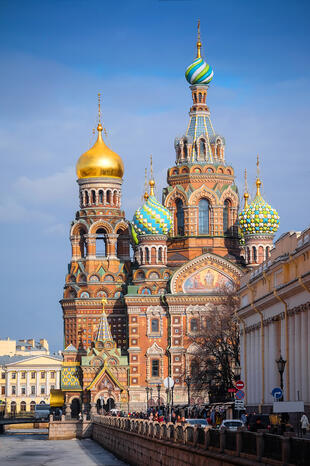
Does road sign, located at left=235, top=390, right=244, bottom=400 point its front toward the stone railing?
yes

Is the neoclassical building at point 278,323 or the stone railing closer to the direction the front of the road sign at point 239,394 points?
the stone railing

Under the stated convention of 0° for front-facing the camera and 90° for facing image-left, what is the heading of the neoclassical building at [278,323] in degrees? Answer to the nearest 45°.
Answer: approximately 45°

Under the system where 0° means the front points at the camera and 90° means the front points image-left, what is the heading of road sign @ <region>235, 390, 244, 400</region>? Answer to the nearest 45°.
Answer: approximately 0°
